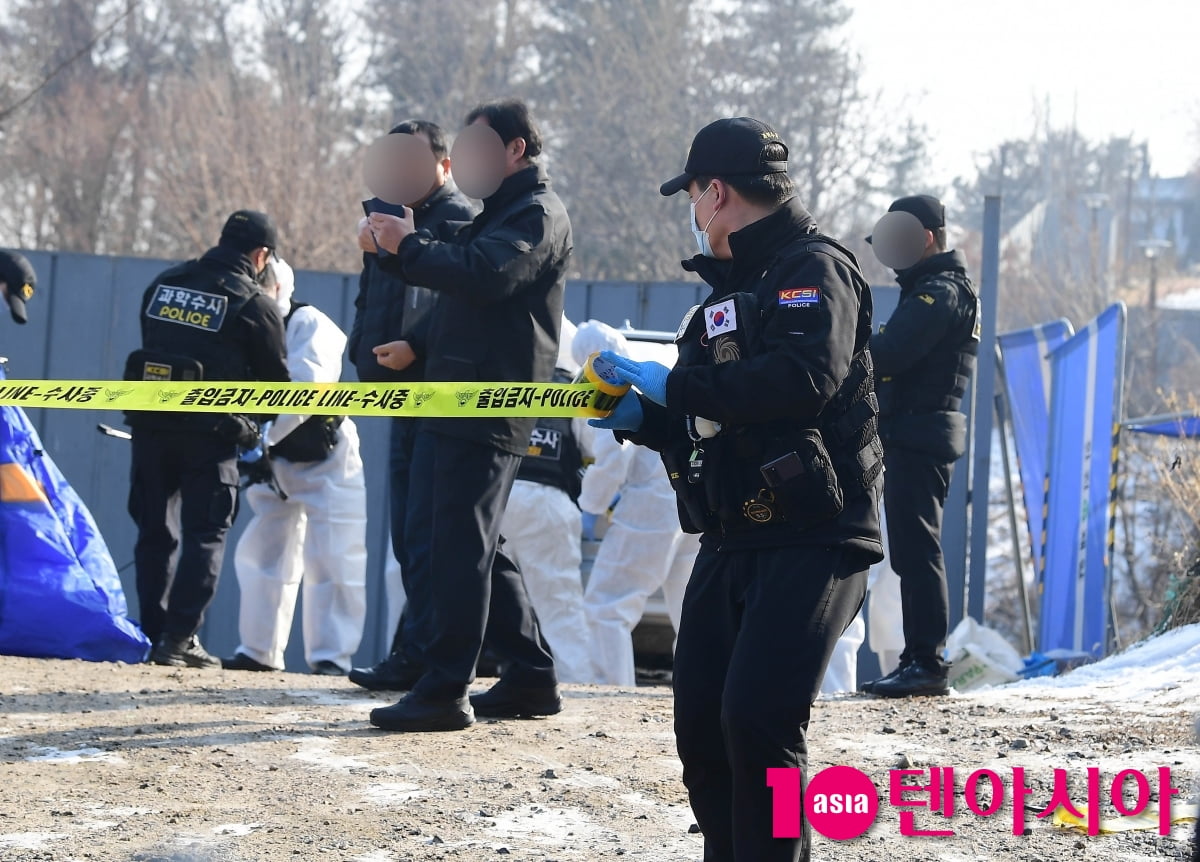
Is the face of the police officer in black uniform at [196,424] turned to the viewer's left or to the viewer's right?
to the viewer's right

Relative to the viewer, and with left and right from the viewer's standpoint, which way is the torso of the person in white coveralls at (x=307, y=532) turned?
facing to the left of the viewer

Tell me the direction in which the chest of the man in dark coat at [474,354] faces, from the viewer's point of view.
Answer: to the viewer's left

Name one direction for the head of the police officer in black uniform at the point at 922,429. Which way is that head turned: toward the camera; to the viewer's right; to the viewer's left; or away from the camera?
to the viewer's left

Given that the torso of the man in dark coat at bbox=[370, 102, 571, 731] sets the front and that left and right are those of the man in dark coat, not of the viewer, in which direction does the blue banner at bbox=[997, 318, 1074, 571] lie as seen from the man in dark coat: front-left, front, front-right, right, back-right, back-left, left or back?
back-right

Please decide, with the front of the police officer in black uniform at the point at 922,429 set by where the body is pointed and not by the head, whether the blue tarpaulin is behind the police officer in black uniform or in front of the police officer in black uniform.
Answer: in front

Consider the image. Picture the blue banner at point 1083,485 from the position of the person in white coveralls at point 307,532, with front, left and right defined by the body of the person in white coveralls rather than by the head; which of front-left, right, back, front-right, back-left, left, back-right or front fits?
back

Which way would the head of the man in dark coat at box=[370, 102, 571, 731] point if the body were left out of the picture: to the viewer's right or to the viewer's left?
to the viewer's left

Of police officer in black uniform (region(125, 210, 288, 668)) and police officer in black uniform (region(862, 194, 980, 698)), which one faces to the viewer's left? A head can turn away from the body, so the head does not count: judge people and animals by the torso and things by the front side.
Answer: police officer in black uniform (region(862, 194, 980, 698))

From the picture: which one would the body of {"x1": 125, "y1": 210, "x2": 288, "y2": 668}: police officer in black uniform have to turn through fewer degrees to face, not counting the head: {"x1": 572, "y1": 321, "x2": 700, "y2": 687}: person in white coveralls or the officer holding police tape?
the person in white coveralls

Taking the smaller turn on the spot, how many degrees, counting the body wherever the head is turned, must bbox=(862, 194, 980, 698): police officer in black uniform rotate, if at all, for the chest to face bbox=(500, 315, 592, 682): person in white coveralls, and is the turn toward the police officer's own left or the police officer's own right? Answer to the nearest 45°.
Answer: approximately 45° to the police officer's own right

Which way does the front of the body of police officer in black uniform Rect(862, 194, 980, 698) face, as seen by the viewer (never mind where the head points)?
to the viewer's left
